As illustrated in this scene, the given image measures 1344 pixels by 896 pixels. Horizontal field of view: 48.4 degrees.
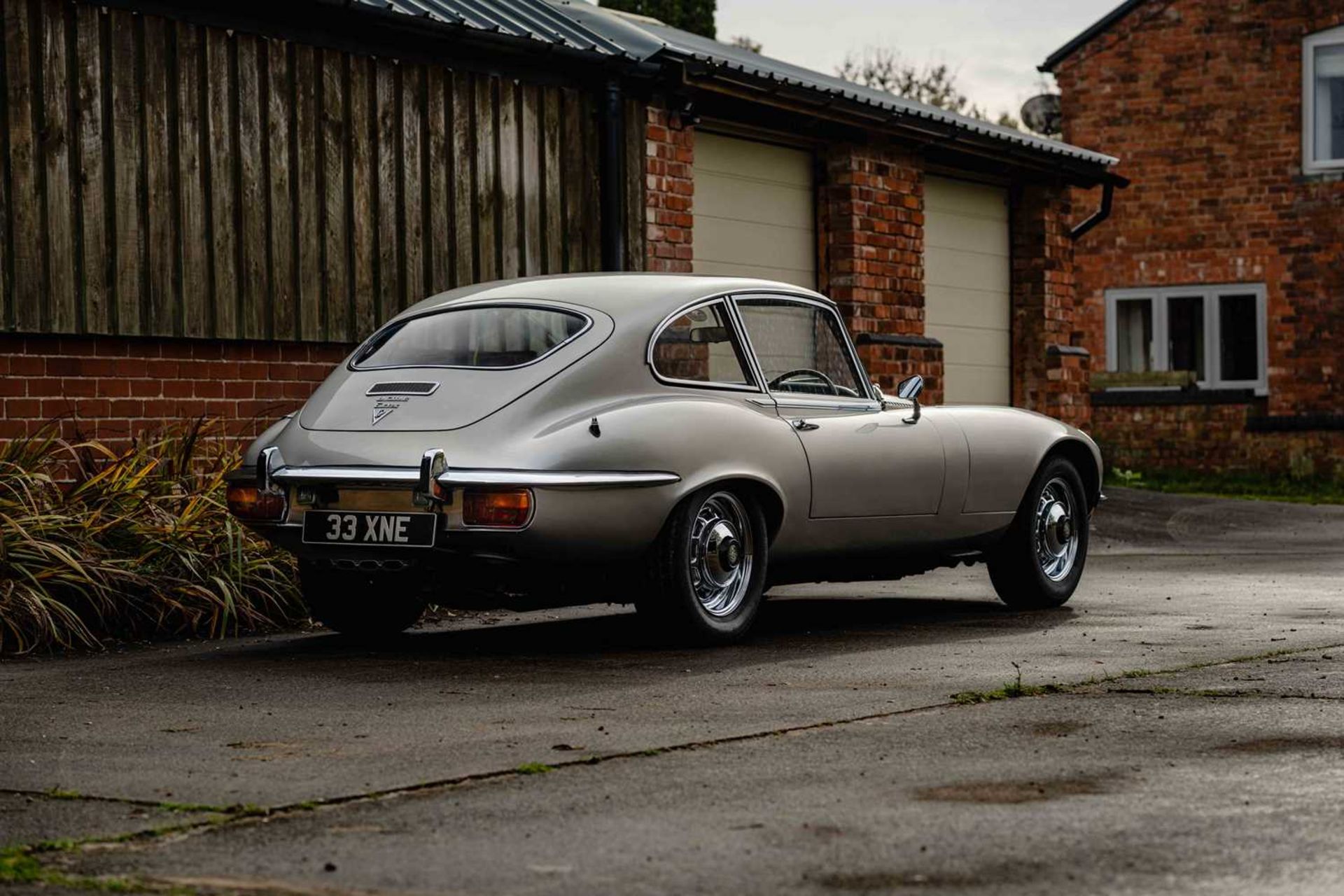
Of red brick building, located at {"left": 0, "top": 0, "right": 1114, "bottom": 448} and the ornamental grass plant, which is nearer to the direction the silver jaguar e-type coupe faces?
the red brick building

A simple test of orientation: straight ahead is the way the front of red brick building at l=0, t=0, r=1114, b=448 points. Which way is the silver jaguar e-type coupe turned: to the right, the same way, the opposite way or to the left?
to the left

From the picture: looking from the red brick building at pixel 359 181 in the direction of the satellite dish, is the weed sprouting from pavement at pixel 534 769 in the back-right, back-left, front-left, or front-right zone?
back-right

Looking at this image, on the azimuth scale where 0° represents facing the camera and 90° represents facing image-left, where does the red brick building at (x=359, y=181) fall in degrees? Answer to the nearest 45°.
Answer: approximately 315°

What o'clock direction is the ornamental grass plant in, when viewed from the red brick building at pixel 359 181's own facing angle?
The ornamental grass plant is roughly at 2 o'clock from the red brick building.

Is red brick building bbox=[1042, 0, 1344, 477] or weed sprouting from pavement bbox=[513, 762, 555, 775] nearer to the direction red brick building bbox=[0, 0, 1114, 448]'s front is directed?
the weed sprouting from pavement

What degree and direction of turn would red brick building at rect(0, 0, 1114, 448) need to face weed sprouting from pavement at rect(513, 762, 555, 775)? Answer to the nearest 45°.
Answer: approximately 45° to its right

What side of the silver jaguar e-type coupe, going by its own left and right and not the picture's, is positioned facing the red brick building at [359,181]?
left

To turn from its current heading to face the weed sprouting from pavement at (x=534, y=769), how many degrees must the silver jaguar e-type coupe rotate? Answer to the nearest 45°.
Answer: approximately 135° to its right

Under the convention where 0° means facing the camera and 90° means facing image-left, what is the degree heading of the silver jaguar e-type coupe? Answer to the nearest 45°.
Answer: approximately 225°

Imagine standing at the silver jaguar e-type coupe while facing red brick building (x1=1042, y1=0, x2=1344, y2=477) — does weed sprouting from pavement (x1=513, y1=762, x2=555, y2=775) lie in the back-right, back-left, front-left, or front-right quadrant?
back-right
